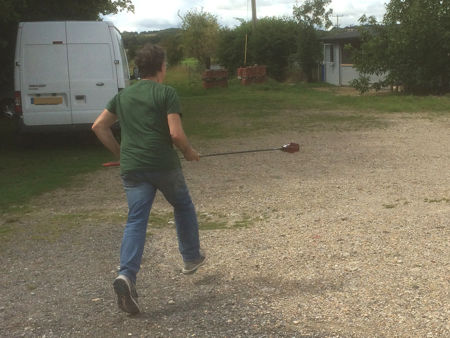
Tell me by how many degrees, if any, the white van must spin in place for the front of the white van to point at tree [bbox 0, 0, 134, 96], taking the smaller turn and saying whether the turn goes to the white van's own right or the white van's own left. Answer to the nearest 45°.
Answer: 0° — it already faces it

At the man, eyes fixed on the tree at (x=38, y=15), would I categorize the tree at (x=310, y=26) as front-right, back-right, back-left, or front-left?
front-right

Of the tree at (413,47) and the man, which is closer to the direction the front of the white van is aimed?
the tree

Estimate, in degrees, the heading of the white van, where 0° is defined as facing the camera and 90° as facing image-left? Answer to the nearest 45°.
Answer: approximately 180°

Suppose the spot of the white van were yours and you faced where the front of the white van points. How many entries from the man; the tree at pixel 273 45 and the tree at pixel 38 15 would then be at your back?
1

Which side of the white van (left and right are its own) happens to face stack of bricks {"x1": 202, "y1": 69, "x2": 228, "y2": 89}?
front

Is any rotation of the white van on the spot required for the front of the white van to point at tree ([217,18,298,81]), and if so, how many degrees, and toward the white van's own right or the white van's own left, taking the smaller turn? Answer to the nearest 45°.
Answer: approximately 45° to the white van's own right

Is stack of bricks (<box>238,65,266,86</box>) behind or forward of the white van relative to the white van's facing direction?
forward

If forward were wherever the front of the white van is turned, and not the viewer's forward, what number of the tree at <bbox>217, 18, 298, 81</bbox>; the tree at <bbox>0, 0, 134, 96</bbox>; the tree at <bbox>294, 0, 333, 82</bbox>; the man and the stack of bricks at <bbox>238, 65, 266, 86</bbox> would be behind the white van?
1

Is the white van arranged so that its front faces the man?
no

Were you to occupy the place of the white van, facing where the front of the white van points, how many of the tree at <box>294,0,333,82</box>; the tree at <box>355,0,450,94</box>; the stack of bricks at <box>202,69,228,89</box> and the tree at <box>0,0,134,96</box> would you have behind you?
0

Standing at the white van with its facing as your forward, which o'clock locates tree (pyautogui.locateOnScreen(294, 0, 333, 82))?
The tree is roughly at 1 o'clock from the white van.

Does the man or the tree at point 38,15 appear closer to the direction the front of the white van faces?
the tree

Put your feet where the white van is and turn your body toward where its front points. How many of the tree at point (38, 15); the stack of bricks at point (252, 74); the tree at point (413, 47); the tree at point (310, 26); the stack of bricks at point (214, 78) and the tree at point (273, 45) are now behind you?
0

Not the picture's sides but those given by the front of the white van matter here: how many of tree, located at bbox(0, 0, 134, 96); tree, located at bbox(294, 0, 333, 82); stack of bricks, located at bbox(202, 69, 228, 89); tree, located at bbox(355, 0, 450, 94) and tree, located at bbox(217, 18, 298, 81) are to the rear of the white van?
0

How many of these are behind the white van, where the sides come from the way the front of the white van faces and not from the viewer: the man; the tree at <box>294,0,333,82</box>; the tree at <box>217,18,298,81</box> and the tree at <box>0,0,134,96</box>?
1

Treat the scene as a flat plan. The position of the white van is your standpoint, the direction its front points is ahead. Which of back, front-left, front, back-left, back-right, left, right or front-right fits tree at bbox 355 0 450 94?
front-right
